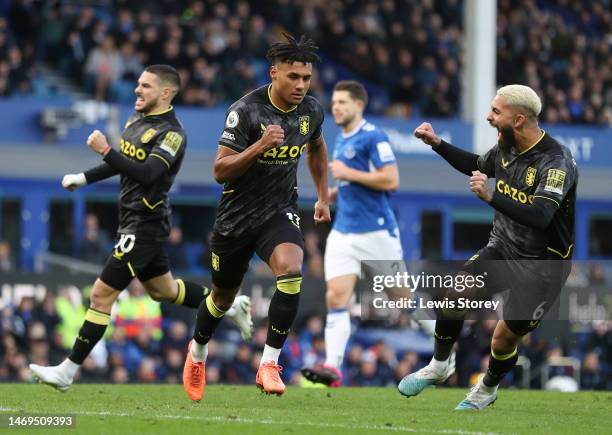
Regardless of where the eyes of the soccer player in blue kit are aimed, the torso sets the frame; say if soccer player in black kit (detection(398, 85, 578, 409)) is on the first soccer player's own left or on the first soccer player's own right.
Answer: on the first soccer player's own left

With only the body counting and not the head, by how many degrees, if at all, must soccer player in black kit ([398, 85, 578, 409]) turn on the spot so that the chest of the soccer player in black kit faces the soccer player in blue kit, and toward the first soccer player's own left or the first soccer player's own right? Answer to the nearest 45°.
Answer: approximately 90° to the first soccer player's own right
